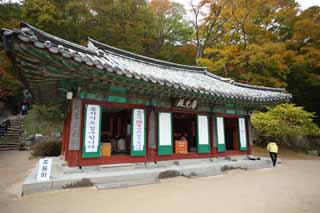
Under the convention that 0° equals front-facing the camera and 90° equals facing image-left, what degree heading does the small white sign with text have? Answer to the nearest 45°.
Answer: approximately 0°

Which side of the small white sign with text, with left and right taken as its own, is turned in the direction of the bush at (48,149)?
back

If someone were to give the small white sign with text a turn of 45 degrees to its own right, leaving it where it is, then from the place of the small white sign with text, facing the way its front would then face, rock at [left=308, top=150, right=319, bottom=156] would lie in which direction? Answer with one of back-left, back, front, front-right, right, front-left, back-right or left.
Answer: back-left

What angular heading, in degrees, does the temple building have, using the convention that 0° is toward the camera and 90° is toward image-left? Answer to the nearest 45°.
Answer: approximately 315°

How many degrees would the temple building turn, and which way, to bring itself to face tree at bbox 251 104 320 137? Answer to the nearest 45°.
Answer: approximately 90° to its left
